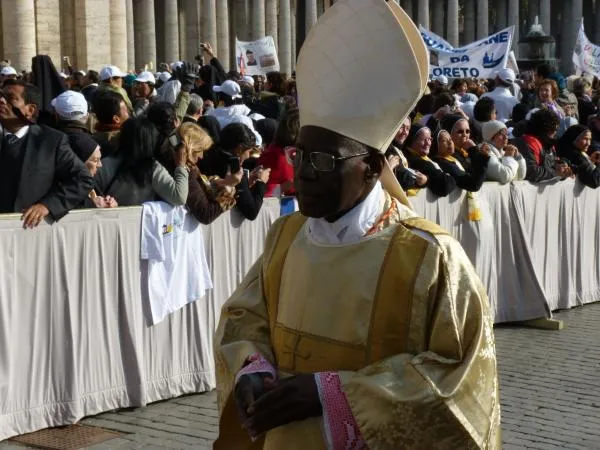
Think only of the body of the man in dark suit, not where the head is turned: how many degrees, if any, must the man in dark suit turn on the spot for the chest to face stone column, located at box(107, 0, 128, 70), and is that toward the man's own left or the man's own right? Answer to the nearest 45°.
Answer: approximately 135° to the man's own right

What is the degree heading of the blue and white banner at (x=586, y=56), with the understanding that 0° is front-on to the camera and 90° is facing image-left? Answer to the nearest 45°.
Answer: approximately 0°

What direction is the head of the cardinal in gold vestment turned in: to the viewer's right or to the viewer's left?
to the viewer's left

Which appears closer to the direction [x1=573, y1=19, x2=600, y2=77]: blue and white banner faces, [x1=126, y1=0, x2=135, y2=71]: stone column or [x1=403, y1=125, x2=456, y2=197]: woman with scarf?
the woman with scarf

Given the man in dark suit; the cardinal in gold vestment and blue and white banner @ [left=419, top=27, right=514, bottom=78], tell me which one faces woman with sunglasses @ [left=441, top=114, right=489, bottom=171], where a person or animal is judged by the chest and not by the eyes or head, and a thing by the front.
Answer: the blue and white banner

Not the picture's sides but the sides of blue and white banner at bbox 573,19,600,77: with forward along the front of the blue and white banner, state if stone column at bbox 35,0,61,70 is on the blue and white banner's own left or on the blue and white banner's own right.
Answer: on the blue and white banner's own right

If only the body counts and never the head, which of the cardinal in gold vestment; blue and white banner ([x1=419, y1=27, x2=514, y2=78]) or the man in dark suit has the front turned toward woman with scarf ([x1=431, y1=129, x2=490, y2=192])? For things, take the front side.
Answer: the blue and white banner

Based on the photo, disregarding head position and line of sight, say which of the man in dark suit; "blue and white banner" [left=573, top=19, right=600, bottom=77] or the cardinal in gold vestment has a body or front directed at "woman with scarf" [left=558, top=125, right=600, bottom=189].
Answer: the blue and white banner

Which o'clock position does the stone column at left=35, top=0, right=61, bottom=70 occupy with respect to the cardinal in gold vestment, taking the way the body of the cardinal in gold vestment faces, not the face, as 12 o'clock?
The stone column is roughly at 4 o'clock from the cardinal in gold vestment.

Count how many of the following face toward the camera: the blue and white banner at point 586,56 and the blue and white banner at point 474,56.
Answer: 2
